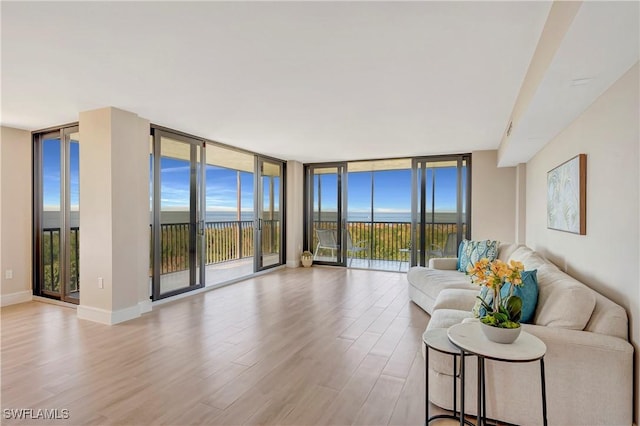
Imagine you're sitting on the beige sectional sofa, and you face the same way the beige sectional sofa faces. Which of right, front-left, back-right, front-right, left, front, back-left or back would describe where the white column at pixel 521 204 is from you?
right

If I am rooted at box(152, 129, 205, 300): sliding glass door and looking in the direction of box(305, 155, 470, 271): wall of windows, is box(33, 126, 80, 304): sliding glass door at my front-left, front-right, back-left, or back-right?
back-left

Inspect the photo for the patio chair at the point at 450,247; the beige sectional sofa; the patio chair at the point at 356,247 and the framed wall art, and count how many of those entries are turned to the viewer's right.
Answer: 1

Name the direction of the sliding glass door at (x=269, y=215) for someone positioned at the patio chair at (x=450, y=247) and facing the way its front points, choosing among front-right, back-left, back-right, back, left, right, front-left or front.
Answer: front

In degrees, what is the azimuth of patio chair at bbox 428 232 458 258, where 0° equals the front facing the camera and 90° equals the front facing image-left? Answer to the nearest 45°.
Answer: approximately 90°

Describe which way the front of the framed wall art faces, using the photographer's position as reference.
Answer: facing the viewer and to the left of the viewer

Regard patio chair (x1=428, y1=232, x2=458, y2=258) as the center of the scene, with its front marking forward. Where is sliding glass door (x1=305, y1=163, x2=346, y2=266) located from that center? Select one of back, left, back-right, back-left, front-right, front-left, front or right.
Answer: front

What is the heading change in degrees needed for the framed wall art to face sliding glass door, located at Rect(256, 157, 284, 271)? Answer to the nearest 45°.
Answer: approximately 45° to its right

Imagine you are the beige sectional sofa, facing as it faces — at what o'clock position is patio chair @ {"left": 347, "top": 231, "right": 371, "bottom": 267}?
The patio chair is roughly at 2 o'clock from the beige sectional sofa.

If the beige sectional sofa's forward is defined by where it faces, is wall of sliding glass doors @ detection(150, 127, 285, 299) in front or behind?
in front

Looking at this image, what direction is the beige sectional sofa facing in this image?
to the viewer's left
